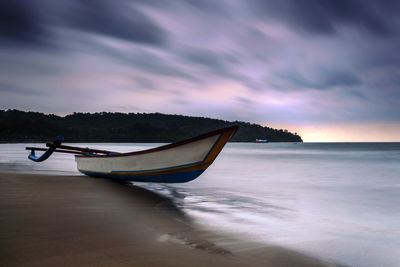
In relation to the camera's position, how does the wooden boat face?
facing to the right of the viewer
